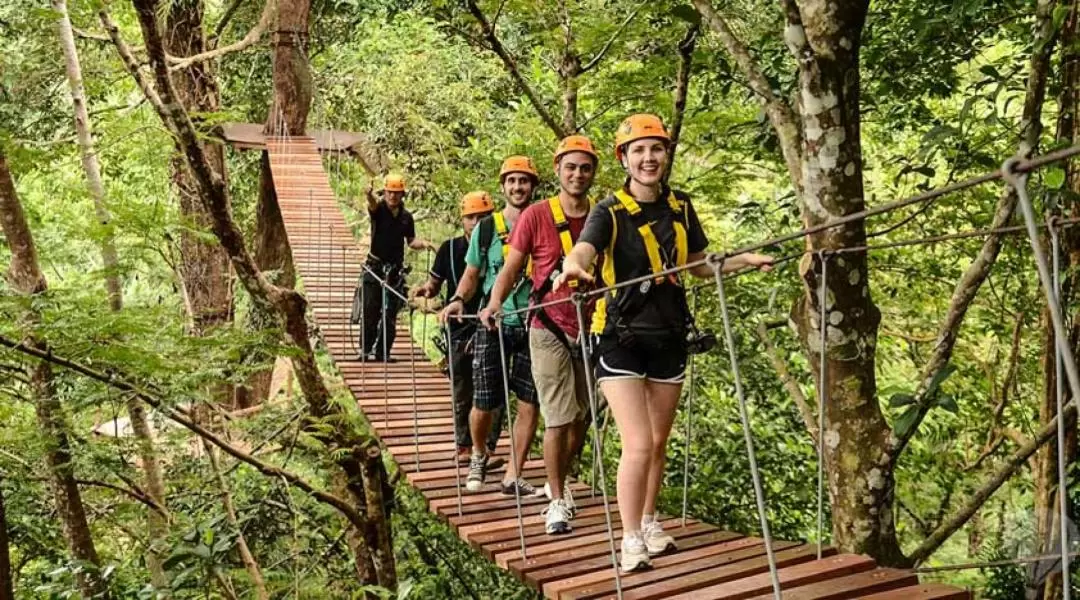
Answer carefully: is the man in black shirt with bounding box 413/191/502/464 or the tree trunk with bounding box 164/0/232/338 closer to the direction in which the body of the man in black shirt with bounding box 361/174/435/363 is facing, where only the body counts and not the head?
the man in black shirt

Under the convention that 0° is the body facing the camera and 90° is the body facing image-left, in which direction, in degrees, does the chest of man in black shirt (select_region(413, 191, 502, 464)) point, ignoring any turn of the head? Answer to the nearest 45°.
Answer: approximately 315°

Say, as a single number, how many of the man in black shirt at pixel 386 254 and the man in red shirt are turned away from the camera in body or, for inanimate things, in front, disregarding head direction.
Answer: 0

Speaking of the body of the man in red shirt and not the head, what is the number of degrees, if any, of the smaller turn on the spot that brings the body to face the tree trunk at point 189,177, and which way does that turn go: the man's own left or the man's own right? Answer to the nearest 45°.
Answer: approximately 180°

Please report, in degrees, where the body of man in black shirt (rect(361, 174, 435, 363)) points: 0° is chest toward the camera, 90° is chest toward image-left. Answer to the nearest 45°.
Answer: approximately 0°

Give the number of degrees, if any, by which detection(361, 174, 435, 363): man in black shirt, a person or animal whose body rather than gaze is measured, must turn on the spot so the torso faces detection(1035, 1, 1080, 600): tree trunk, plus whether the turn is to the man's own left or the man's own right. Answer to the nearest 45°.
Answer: approximately 45° to the man's own left

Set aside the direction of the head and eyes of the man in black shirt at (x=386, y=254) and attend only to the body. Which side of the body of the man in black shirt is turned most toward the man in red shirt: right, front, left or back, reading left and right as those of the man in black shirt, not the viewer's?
front

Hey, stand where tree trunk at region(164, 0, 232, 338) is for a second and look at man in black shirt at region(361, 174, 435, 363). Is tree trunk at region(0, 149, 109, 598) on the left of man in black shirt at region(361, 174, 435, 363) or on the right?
right

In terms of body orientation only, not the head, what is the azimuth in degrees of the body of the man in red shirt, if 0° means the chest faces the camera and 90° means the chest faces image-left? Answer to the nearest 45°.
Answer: approximately 315°

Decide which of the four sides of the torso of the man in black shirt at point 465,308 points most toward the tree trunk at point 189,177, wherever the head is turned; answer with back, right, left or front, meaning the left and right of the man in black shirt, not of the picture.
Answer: back

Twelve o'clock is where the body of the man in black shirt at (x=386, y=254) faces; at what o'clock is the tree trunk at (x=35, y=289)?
The tree trunk is roughly at 2 o'clock from the man in black shirt.
